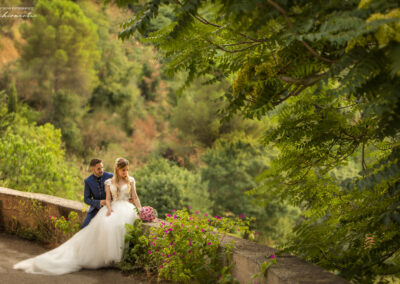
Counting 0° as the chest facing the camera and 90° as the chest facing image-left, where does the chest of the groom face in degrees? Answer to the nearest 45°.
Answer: approximately 315°

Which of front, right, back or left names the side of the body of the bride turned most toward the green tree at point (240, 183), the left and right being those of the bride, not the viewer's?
back

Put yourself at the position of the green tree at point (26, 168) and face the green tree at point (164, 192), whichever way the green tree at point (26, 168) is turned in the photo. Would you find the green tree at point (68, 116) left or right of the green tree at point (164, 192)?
left

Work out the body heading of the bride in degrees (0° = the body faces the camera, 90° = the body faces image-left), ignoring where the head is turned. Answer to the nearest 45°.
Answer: approximately 315°
